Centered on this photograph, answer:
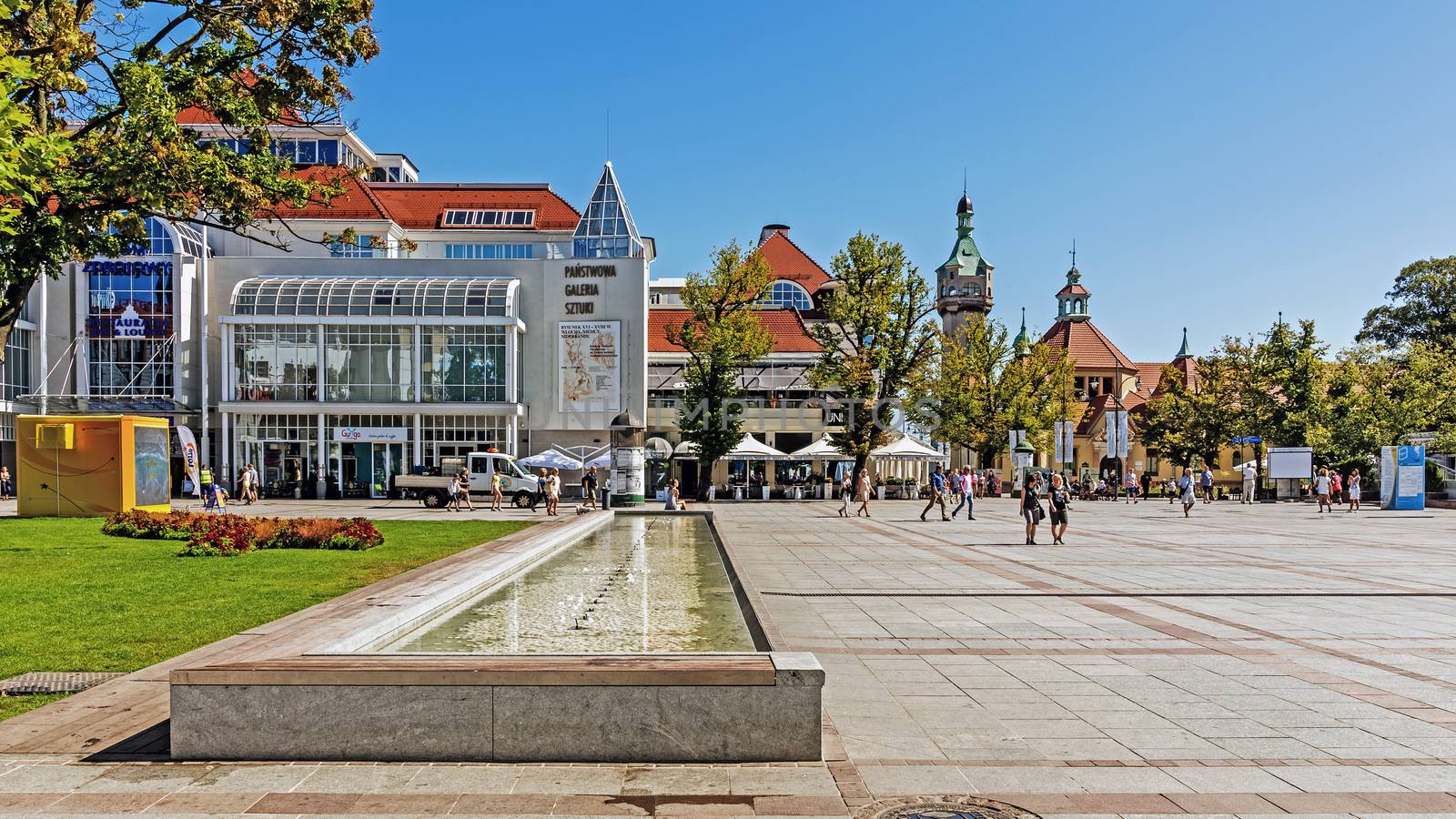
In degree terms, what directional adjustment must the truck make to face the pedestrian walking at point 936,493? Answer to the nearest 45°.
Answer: approximately 45° to its right

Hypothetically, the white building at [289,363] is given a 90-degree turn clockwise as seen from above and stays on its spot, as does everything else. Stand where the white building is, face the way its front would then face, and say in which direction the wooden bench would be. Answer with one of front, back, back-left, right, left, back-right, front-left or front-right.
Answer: left

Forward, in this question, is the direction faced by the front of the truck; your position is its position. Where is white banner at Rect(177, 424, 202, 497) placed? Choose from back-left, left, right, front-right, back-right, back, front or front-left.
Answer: back

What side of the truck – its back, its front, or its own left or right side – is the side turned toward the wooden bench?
right

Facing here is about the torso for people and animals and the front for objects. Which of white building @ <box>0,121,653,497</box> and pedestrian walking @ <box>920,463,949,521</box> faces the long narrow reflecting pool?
the white building

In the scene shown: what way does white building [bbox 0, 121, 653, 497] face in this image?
toward the camera

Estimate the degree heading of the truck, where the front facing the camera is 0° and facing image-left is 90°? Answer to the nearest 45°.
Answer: approximately 270°
